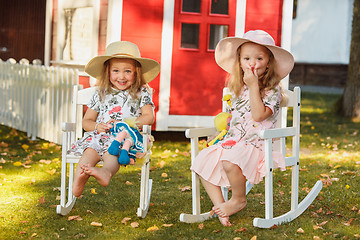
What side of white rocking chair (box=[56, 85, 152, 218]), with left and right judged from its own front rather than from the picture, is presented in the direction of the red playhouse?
back

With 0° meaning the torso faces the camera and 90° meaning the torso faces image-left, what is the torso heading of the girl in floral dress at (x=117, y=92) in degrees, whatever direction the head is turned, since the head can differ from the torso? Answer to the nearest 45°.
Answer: approximately 0°

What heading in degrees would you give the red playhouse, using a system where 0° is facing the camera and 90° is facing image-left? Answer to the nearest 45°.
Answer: approximately 0°

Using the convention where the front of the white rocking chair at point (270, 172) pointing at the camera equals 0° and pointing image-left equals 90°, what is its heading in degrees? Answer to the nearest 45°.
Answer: approximately 45°

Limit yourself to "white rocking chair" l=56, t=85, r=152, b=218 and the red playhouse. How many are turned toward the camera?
2

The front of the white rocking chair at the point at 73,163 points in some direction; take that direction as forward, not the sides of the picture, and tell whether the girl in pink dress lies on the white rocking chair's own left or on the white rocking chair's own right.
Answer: on the white rocking chair's own left
